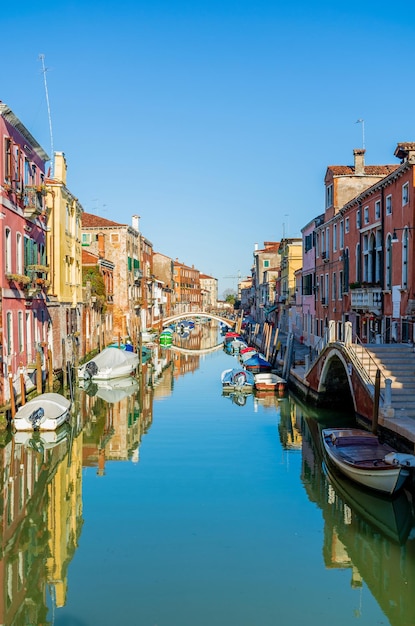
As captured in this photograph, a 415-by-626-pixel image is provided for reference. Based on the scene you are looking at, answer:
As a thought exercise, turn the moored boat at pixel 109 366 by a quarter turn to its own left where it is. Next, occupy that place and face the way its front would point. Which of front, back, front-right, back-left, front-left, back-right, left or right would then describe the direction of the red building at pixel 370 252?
back

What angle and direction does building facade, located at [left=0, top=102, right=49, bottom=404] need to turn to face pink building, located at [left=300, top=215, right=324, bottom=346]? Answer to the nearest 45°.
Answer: approximately 45° to its left

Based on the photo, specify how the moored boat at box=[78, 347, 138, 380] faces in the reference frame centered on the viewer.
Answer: facing away from the viewer and to the right of the viewer

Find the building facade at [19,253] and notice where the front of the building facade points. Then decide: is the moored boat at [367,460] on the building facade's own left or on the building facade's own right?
on the building facade's own right

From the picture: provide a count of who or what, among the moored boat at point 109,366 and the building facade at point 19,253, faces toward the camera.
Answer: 0

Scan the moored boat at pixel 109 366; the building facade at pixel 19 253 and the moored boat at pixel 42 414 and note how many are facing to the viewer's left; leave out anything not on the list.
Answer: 0

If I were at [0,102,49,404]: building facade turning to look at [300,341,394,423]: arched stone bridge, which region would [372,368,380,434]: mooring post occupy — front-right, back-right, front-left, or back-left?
front-right

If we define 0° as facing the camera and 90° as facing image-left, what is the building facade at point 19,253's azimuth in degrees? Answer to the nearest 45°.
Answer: approximately 270°

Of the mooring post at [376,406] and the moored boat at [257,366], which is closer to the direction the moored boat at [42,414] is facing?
the moored boat

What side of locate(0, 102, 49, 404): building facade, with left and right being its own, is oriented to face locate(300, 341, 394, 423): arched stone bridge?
front

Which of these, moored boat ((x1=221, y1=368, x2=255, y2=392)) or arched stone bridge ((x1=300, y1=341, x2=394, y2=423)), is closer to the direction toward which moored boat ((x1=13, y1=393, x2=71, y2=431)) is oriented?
the moored boat

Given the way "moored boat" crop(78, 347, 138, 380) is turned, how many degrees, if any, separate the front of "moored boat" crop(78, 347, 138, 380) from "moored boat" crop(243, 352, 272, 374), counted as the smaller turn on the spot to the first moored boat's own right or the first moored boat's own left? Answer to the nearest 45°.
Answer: approximately 45° to the first moored boat's own right

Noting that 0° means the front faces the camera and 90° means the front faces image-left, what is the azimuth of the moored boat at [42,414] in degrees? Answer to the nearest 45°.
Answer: approximately 225°

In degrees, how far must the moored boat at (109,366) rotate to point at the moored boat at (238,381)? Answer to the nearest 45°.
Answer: approximately 90° to its right

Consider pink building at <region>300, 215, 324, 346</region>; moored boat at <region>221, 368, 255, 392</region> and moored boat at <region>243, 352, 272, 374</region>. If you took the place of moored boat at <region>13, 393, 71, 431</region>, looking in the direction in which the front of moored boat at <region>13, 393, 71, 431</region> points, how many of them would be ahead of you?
3
